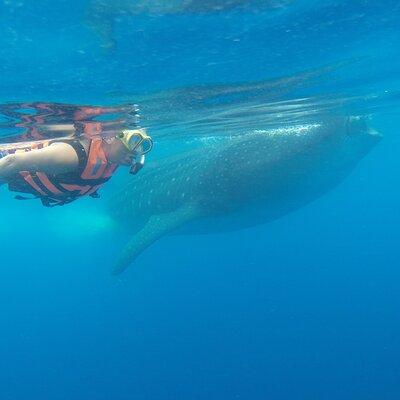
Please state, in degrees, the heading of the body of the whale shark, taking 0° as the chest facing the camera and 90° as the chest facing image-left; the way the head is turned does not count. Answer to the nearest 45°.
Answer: approximately 270°

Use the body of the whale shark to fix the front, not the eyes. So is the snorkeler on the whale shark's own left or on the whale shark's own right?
on the whale shark's own right
